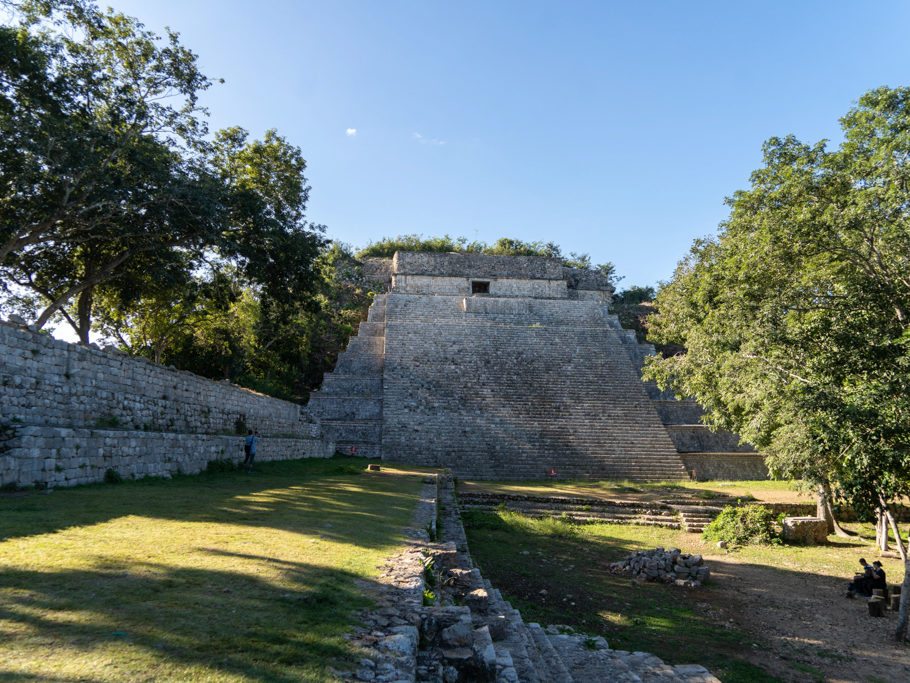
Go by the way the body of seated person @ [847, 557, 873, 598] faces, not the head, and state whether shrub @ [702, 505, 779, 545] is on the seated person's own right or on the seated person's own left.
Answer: on the seated person's own right

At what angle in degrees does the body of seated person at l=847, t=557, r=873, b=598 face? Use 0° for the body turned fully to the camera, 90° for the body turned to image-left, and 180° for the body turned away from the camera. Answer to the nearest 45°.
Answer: approximately 90°
